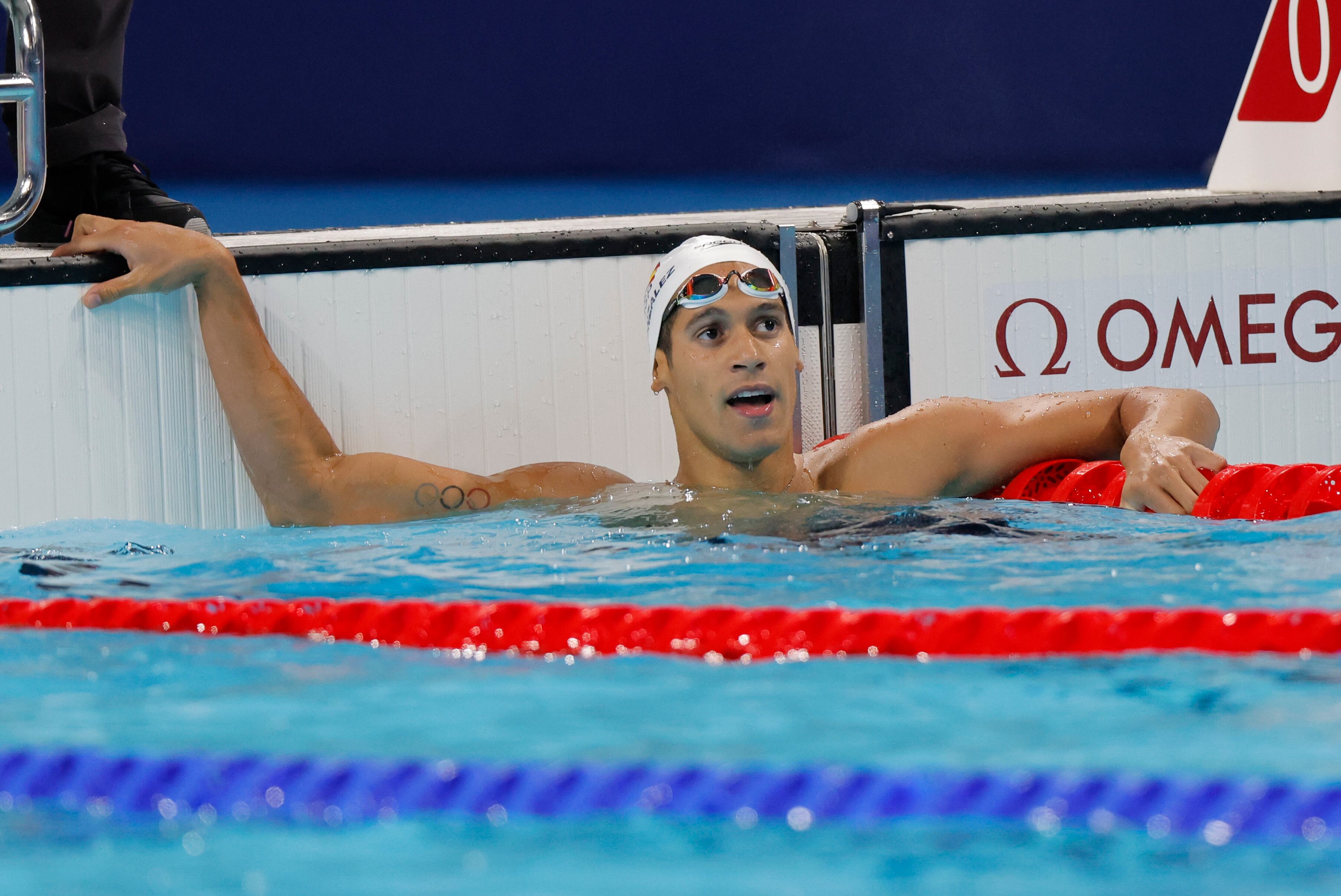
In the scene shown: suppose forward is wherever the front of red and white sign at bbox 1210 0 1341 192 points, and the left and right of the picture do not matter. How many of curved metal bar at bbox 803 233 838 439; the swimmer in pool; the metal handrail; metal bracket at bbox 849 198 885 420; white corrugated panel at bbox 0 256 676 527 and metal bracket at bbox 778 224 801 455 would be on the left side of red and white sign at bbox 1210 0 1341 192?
0

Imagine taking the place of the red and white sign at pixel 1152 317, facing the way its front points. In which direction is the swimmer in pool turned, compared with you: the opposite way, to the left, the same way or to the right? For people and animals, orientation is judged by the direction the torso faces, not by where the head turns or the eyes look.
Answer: the same way

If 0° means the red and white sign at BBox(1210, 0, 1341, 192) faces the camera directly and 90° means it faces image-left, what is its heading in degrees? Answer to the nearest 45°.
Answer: approximately 0°

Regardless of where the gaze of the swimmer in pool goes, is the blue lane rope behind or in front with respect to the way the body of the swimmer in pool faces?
in front

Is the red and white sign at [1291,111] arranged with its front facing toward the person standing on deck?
no

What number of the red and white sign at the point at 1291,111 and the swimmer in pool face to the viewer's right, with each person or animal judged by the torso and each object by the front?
0

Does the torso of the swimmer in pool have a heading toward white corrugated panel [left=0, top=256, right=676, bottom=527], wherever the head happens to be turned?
no

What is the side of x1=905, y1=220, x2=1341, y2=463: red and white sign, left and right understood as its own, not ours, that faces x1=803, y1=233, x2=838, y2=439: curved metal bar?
right

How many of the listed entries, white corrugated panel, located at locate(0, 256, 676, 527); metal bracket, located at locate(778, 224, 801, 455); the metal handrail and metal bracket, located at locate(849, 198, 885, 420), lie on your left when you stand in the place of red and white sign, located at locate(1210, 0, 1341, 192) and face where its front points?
0

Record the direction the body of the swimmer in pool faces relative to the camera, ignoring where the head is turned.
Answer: toward the camera

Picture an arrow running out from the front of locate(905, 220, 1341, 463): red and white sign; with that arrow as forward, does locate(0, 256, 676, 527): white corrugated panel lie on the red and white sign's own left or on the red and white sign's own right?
on the red and white sign's own right

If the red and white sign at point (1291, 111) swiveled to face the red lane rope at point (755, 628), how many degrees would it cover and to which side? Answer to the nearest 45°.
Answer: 0° — it already faces it

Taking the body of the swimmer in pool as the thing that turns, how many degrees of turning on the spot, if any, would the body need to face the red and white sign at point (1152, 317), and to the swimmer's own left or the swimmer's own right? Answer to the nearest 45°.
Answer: approximately 90° to the swimmer's own left

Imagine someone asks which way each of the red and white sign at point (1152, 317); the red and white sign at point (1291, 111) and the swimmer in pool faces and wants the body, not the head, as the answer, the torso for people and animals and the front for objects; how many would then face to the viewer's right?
0
